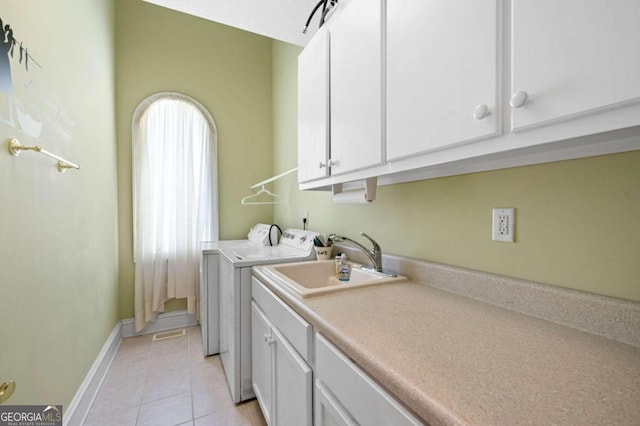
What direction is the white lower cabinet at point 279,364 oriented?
to the viewer's left

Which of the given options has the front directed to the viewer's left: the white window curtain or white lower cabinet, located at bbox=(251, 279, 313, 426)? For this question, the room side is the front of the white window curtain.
the white lower cabinet

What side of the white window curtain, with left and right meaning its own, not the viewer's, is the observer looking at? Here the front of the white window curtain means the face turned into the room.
front

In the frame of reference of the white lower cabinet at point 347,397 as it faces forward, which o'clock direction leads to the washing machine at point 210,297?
The washing machine is roughly at 3 o'clock from the white lower cabinet.

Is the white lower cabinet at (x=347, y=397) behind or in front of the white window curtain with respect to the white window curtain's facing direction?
in front

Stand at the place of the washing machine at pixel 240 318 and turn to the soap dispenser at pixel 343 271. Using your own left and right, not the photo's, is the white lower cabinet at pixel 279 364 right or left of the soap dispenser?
right

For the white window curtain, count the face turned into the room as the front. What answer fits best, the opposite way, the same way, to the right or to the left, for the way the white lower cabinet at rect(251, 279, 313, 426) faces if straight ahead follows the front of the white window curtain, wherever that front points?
to the right

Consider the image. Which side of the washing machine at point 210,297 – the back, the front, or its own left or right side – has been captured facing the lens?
left

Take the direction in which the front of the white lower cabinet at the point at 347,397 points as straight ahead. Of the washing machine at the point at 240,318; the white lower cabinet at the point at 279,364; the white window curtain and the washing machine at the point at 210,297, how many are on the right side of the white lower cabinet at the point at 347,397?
4
